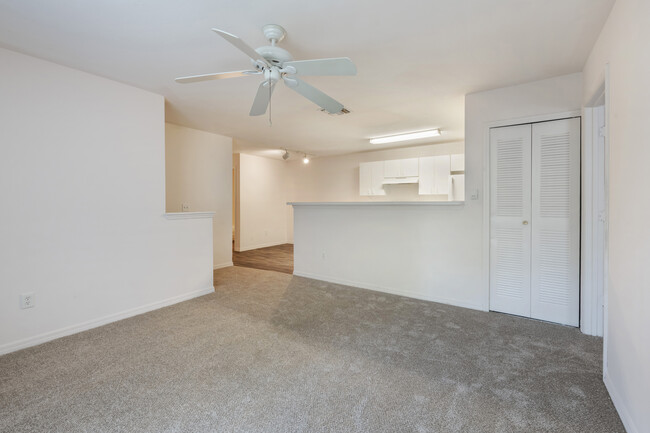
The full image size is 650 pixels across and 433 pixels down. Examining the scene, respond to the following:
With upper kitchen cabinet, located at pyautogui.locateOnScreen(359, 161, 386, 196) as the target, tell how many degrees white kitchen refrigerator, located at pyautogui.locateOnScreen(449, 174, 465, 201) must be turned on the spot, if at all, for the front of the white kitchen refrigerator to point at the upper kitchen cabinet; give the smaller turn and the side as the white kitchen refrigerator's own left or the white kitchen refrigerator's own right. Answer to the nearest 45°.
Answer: approximately 90° to the white kitchen refrigerator's own right

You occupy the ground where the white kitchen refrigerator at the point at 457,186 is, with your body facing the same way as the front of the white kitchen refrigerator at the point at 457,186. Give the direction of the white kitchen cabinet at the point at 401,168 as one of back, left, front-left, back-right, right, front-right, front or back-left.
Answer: right

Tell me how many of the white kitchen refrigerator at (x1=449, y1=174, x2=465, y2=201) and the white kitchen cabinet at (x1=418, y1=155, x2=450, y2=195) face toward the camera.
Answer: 2

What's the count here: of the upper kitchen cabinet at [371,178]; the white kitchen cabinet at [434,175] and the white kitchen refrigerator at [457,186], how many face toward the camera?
3

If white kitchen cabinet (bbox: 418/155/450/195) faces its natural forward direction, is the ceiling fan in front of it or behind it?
in front

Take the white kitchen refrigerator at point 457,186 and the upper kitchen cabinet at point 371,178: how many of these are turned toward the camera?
2

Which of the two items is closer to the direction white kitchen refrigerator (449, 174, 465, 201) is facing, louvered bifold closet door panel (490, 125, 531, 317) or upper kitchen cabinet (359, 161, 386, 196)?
the louvered bifold closet door panel

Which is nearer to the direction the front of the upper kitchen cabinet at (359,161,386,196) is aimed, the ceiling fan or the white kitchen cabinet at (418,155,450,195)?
the ceiling fan
